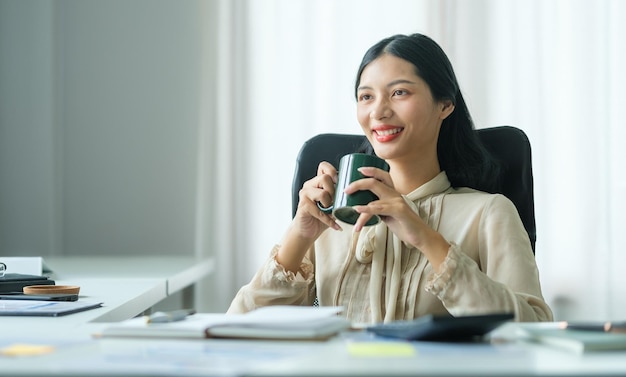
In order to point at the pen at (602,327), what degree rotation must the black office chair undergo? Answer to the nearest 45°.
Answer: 0° — it already faces it

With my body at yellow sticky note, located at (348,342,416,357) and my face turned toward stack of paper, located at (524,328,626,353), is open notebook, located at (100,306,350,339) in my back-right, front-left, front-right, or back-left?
back-left

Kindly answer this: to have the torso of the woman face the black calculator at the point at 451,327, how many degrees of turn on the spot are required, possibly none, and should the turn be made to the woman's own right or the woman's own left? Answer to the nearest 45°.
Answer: approximately 45° to the woman's own left

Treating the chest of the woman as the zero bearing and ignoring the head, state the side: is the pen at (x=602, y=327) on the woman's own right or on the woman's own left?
on the woman's own left

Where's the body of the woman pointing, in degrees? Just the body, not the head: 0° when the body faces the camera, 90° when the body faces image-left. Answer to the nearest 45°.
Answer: approximately 45°

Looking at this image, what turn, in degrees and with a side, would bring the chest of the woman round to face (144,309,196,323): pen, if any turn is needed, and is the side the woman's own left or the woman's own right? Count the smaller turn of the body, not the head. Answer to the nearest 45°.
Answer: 0° — they already face it
